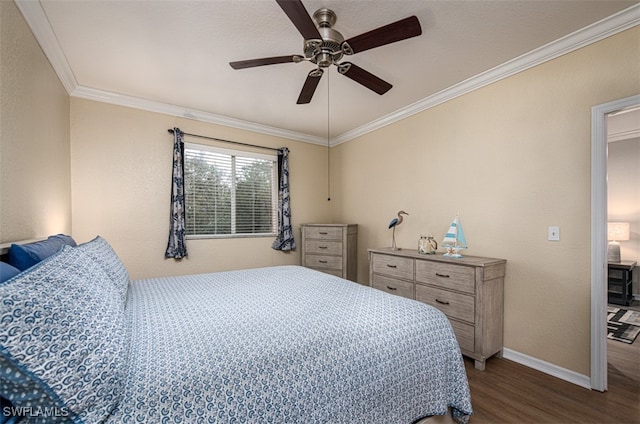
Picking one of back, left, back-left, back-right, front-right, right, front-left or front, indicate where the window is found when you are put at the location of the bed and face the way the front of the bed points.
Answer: left

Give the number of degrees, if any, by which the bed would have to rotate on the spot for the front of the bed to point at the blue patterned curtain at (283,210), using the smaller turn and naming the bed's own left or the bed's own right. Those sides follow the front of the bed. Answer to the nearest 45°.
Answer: approximately 90° to the bed's own left

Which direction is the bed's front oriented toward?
to the viewer's right

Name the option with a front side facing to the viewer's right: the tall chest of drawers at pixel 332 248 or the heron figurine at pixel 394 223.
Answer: the heron figurine

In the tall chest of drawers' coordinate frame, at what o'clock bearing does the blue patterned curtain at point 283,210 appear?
The blue patterned curtain is roughly at 2 o'clock from the tall chest of drawers.

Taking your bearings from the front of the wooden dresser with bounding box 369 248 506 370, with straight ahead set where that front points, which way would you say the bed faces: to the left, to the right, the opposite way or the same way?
the opposite way

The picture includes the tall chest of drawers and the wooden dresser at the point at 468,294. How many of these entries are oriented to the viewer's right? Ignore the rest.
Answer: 0

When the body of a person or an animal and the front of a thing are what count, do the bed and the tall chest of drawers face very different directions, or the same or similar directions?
very different directions

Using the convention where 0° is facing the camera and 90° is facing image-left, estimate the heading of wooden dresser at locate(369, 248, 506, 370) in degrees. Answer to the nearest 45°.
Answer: approximately 45°

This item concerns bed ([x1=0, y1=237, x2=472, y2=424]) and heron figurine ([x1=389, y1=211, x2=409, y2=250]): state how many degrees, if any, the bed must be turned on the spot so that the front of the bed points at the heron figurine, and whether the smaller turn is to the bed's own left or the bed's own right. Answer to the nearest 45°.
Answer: approximately 45° to the bed's own left

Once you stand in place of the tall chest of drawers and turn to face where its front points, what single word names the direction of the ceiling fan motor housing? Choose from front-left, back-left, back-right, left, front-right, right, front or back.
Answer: front-left
